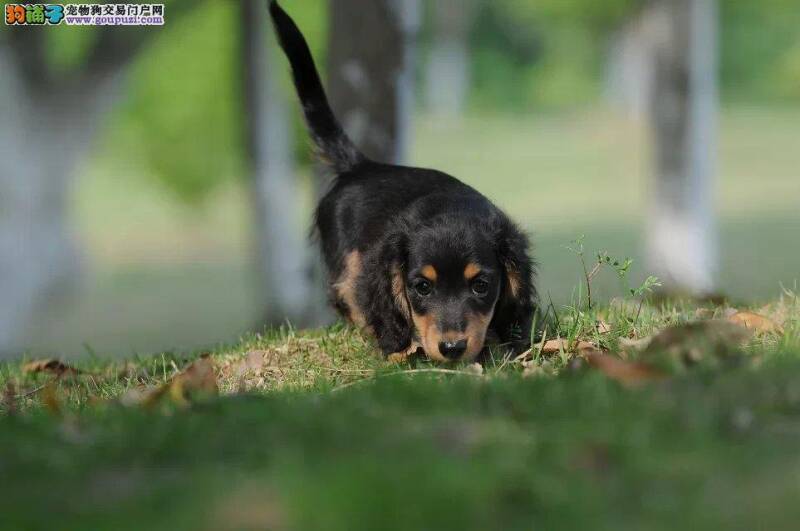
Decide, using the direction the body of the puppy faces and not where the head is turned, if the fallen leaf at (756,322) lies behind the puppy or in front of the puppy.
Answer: in front

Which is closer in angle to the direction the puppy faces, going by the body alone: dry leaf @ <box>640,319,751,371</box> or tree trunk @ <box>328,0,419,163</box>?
the dry leaf

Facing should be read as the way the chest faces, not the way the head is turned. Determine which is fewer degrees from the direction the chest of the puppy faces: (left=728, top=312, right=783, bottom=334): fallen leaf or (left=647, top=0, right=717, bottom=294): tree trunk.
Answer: the fallen leaf

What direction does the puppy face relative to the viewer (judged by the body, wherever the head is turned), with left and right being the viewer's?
facing the viewer and to the right of the viewer

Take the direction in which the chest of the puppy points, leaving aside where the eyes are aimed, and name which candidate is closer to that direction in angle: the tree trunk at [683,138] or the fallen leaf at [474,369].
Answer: the fallen leaf

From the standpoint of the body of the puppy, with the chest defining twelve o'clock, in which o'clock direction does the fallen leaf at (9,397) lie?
The fallen leaf is roughly at 4 o'clock from the puppy.

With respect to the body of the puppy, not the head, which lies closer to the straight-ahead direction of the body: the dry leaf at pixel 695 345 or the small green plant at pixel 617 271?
the dry leaf

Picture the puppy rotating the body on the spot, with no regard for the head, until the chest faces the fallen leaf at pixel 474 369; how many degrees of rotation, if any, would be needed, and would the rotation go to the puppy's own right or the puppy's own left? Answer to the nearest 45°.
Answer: approximately 45° to the puppy's own right

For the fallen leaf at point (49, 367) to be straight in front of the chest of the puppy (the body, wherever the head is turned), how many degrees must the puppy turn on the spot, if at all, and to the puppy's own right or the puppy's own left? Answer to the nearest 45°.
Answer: approximately 135° to the puppy's own right

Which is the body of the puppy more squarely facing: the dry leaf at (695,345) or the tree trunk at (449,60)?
the dry leaf

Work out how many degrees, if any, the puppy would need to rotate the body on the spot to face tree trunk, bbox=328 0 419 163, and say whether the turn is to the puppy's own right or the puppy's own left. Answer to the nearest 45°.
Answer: approximately 135° to the puppy's own left
